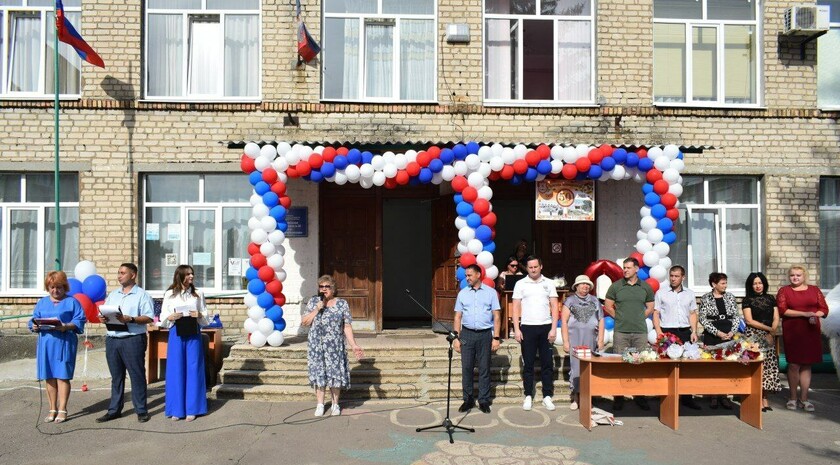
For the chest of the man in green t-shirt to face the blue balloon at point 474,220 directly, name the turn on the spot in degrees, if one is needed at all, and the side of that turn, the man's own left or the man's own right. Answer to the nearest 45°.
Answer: approximately 90° to the man's own right

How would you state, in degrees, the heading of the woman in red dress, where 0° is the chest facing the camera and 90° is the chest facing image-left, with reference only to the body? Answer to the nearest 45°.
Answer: approximately 0°

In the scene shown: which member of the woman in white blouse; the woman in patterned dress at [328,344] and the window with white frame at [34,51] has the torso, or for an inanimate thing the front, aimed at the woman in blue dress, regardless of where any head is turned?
the window with white frame

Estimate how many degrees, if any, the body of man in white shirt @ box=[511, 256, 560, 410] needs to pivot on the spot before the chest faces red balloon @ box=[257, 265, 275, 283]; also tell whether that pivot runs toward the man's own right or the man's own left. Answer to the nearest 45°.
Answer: approximately 90° to the man's own right

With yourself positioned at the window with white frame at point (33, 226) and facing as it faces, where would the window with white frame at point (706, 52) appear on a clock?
the window with white frame at point (706, 52) is roughly at 10 o'clock from the window with white frame at point (33, 226).

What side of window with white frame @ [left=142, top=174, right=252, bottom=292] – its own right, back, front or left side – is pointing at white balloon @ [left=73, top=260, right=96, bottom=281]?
right
